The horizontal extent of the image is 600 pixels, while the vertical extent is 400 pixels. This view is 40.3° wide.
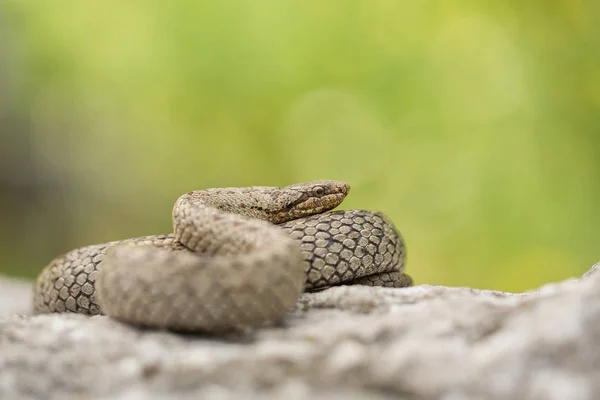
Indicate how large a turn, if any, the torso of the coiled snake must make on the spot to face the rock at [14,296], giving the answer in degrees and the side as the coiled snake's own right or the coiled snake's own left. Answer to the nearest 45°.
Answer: approximately 135° to the coiled snake's own left

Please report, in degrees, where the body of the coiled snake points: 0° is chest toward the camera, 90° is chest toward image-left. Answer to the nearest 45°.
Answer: approximately 270°
